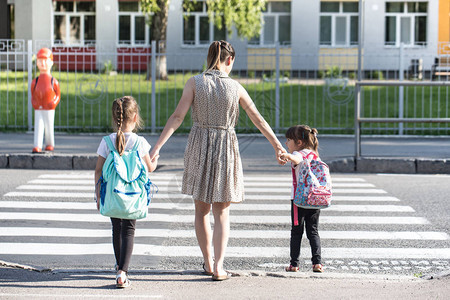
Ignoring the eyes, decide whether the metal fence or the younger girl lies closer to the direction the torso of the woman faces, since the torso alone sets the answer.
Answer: the metal fence

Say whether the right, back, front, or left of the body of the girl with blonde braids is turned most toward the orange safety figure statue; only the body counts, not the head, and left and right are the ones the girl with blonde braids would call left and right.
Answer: front

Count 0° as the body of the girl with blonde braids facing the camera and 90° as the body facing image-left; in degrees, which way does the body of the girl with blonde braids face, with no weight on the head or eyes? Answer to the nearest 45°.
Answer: approximately 180°

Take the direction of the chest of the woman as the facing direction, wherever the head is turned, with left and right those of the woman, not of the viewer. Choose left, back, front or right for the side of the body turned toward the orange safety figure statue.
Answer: front

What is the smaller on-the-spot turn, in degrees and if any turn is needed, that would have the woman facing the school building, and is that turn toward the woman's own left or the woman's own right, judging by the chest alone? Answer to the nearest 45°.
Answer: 0° — they already face it

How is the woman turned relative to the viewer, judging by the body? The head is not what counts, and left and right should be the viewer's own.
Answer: facing away from the viewer

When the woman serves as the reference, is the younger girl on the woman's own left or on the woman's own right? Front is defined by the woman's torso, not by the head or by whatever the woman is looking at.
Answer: on the woman's own right
